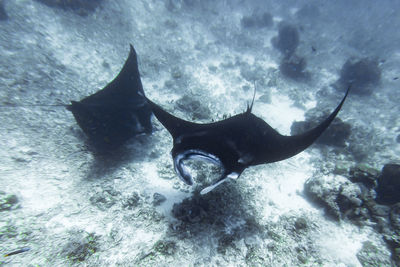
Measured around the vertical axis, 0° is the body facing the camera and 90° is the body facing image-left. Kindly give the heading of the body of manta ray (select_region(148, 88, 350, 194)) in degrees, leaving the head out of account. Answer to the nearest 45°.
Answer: approximately 45°
